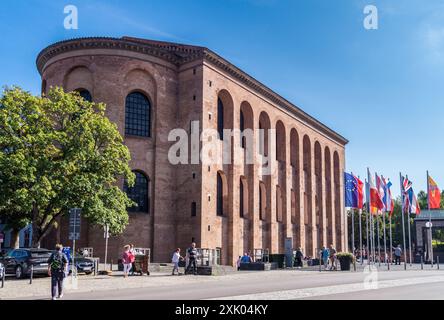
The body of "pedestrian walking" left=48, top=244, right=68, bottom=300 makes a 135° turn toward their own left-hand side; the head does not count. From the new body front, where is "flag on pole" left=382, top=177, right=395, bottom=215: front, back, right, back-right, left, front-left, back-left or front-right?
back

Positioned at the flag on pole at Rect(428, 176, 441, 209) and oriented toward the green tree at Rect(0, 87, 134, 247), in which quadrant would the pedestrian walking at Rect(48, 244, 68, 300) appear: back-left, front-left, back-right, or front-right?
front-left

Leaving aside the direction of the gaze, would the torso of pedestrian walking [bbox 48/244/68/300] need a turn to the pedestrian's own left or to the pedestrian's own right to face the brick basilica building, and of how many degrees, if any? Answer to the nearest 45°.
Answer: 0° — they already face it

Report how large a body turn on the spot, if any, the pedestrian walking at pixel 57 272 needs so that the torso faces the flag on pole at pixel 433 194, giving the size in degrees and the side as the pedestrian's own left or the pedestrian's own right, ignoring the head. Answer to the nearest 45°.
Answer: approximately 45° to the pedestrian's own right

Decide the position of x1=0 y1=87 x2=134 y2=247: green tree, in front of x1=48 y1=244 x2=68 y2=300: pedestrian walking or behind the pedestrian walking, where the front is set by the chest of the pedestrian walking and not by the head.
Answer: in front

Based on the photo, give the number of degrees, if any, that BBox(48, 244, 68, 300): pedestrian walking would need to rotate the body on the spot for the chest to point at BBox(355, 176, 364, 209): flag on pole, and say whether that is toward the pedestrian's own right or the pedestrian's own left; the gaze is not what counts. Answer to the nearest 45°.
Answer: approximately 45° to the pedestrian's own right

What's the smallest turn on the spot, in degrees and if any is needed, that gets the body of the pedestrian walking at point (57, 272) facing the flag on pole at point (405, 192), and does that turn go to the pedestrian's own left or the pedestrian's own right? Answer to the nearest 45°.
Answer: approximately 45° to the pedestrian's own right

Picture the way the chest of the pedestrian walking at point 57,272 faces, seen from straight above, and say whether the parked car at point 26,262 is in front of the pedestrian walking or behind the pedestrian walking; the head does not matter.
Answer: in front

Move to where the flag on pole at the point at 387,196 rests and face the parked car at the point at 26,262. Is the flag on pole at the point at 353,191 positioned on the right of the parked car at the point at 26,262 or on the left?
right

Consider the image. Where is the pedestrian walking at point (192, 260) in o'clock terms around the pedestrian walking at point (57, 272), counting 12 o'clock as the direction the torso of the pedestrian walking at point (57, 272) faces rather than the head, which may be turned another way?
the pedestrian walking at point (192, 260) is roughly at 1 o'clock from the pedestrian walking at point (57, 272).

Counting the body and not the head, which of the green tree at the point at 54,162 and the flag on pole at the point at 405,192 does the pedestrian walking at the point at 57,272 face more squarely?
the green tree

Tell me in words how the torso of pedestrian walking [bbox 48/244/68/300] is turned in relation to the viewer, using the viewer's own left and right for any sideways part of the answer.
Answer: facing away from the viewer

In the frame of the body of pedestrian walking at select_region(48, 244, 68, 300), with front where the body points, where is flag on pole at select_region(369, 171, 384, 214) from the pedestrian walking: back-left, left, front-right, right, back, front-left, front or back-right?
front-right

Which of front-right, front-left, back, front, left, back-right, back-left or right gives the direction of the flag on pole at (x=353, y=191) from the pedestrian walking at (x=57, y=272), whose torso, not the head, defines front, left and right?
front-right

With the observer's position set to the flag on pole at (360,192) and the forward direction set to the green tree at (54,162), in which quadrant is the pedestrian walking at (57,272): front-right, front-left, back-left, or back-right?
front-left

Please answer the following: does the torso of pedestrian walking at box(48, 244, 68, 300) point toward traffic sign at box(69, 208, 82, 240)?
yes

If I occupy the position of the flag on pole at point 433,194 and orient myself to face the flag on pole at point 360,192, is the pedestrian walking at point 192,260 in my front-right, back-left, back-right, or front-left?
front-left

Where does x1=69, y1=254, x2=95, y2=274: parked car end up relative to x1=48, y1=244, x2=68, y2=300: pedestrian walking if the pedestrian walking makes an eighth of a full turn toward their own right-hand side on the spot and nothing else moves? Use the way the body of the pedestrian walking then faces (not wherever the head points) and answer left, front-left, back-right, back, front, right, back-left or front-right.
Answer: front-left
